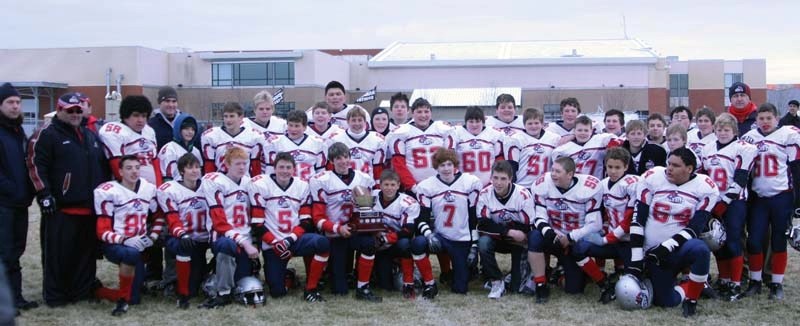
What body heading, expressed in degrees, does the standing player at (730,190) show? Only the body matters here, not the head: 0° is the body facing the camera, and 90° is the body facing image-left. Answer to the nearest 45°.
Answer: approximately 45°

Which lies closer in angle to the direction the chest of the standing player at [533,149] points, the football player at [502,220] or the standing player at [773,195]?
the football player

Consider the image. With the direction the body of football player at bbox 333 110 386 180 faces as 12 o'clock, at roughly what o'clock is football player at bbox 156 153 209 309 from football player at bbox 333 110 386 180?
football player at bbox 156 153 209 309 is roughly at 2 o'clock from football player at bbox 333 110 386 180.

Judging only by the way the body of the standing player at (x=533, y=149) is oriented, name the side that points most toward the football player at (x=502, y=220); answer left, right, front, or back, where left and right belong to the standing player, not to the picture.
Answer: front

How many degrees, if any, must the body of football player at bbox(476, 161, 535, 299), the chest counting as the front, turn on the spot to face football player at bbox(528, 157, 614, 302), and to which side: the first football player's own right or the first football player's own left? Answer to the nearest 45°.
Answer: approximately 90° to the first football player's own left

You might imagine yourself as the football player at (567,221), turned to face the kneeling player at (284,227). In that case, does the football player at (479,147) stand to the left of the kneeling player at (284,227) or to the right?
right

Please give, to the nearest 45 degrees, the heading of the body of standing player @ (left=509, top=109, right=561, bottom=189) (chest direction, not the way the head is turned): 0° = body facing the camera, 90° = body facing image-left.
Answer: approximately 0°
